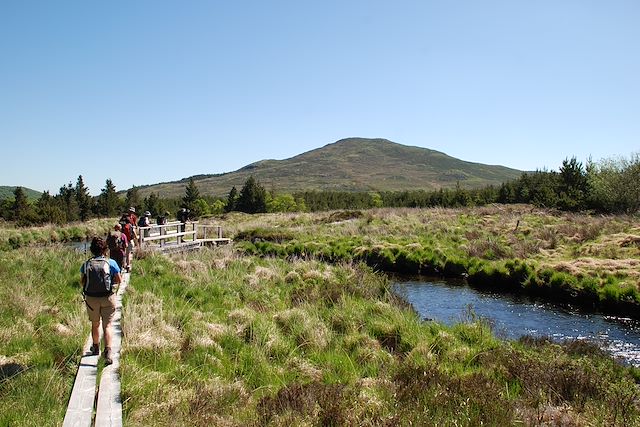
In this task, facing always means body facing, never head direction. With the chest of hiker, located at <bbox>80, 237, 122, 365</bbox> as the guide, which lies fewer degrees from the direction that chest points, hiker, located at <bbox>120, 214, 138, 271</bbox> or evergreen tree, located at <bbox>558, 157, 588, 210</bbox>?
the hiker

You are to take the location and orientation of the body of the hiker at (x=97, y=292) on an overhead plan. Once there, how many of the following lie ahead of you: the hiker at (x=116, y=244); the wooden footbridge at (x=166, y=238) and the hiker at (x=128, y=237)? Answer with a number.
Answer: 3

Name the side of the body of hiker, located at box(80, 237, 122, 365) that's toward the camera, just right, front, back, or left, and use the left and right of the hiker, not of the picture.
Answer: back

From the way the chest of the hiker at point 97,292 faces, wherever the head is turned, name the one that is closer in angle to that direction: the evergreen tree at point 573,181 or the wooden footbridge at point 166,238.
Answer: the wooden footbridge

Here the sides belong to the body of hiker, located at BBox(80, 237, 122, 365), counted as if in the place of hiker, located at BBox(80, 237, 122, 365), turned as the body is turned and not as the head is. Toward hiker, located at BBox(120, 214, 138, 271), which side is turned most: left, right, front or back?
front

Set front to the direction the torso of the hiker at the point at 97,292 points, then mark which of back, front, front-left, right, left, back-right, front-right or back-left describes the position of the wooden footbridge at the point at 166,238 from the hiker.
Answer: front

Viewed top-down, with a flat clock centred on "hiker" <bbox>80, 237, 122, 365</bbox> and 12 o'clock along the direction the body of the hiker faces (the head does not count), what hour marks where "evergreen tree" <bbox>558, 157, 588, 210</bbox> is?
The evergreen tree is roughly at 2 o'clock from the hiker.

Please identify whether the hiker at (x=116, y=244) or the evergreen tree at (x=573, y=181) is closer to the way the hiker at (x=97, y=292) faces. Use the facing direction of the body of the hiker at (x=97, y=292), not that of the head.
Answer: the hiker

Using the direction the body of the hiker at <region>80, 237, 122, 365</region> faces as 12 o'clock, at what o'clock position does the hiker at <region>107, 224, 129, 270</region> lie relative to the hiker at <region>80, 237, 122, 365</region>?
the hiker at <region>107, 224, 129, 270</region> is roughly at 12 o'clock from the hiker at <region>80, 237, 122, 365</region>.
